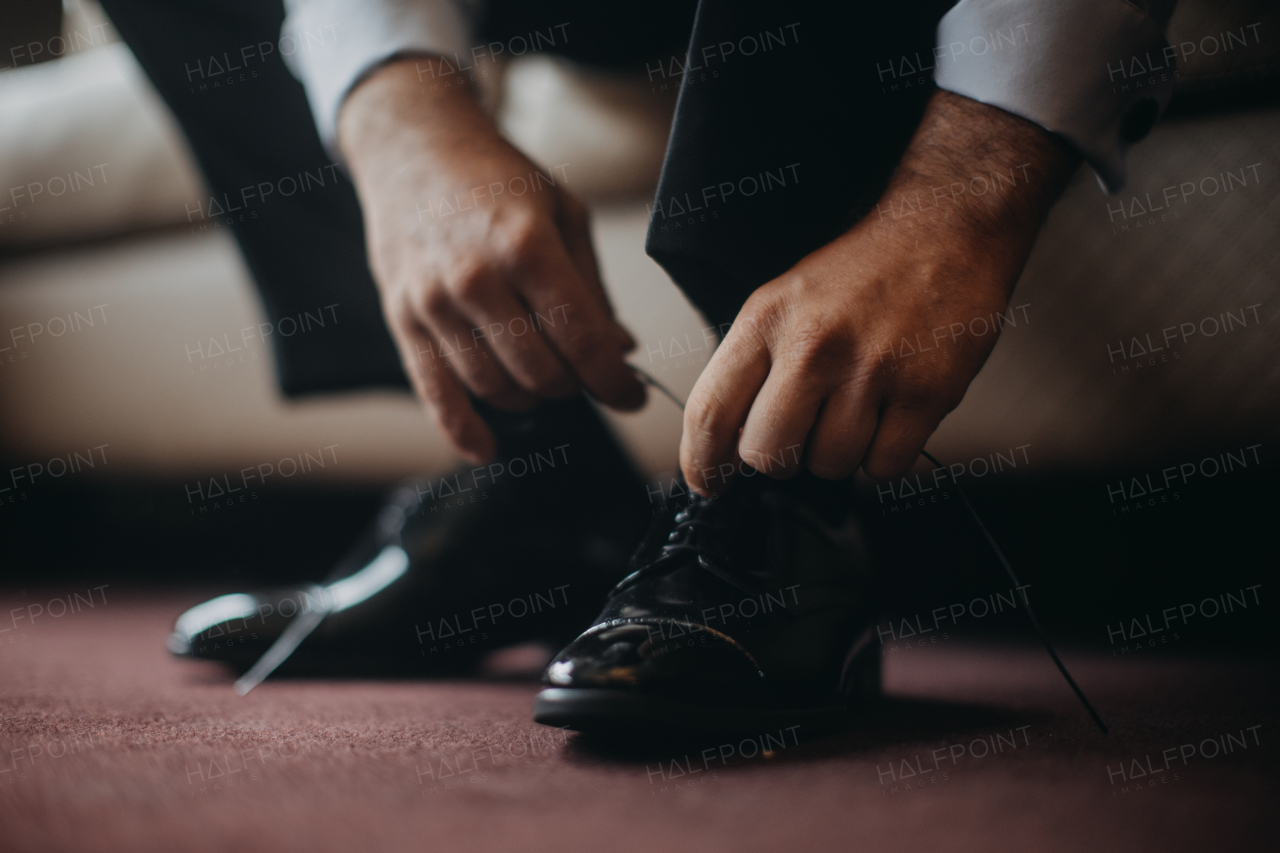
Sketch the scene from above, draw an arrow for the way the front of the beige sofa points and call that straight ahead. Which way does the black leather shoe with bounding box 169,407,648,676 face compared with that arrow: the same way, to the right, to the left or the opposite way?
to the right

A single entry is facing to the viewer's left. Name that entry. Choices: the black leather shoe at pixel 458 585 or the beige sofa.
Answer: the black leather shoe

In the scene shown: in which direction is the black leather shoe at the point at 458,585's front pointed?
to the viewer's left

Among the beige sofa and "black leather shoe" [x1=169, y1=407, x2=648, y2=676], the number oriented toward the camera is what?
1

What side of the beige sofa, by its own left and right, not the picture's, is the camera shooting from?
front
